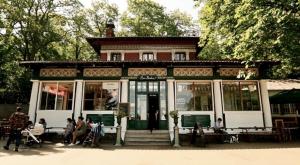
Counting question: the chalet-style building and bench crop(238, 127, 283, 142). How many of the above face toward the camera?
2

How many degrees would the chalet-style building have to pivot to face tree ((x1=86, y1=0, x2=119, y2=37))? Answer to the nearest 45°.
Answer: approximately 180°

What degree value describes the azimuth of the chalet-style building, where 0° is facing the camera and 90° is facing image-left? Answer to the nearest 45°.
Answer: approximately 0°

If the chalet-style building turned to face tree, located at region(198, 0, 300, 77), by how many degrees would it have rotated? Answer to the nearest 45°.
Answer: approximately 45° to its left

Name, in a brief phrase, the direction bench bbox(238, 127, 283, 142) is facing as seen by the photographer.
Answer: facing the viewer

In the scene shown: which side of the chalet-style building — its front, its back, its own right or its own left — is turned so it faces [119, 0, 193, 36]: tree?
back

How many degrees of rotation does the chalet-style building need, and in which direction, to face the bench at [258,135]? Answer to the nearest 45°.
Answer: approximately 90° to its left

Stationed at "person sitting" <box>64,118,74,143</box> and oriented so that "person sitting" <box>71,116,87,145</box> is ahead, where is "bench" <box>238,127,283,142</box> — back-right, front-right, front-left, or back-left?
front-left

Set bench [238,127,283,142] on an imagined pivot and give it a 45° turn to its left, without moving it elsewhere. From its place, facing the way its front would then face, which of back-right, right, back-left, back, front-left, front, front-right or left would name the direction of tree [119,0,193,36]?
back

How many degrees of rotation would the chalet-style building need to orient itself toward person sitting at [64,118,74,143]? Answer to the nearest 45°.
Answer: approximately 90° to its right
